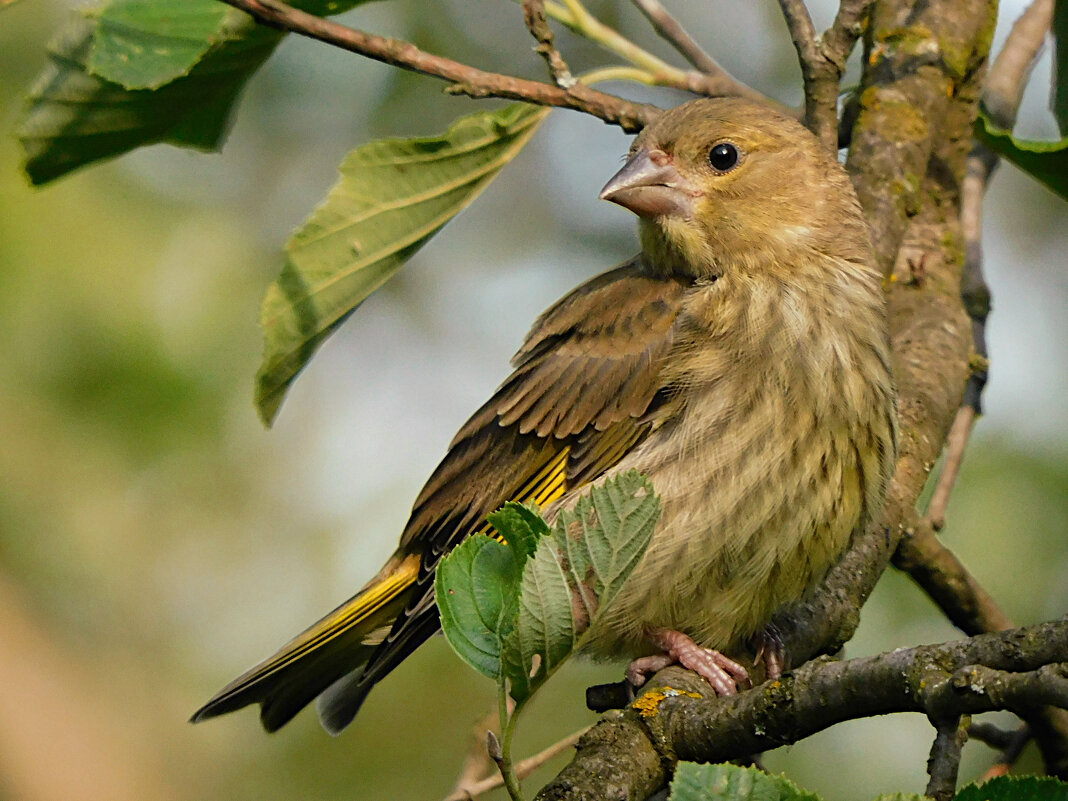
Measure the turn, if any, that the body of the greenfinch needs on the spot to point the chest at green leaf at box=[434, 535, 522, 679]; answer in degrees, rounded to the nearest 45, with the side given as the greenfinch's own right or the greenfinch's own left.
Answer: approximately 45° to the greenfinch's own right

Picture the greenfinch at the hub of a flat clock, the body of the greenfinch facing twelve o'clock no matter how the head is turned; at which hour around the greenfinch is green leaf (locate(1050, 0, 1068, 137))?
The green leaf is roughly at 10 o'clock from the greenfinch.

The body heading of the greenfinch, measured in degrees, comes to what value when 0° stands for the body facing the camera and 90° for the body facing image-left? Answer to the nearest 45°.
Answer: approximately 315°

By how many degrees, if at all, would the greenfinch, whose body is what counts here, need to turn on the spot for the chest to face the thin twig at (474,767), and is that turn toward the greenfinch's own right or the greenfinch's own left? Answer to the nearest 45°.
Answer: approximately 135° to the greenfinch's own right

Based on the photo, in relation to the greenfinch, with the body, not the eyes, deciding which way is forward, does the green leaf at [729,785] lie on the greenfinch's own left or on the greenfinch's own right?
on the greenfinch's own right
